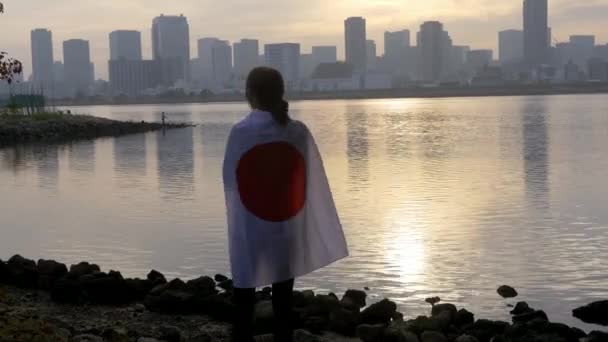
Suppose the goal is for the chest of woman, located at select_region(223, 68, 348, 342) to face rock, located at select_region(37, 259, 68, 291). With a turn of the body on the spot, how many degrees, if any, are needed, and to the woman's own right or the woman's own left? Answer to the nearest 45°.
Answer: approximately 45° to the woman's own left

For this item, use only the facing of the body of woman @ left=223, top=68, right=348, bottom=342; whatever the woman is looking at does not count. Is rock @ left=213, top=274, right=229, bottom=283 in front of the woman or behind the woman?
in front

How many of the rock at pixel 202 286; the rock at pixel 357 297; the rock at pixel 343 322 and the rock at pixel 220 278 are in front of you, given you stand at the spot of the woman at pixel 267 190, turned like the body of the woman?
4

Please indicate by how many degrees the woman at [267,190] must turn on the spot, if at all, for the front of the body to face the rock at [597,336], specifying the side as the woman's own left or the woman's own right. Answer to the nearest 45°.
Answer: approximately 45° to the woman's own right

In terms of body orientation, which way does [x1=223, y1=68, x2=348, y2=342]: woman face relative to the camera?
away from the camera

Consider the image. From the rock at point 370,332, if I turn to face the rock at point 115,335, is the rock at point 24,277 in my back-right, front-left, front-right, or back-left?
front-right

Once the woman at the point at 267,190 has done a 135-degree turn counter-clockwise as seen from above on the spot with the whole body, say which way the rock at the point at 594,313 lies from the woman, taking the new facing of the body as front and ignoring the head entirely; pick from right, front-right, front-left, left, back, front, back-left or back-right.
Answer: back

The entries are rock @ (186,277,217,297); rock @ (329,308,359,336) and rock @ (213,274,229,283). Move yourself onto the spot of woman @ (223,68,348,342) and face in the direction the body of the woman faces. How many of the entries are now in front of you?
3

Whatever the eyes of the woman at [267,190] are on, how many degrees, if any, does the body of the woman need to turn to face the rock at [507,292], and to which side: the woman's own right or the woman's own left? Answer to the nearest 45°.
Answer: approximately 45° to the woman's own right

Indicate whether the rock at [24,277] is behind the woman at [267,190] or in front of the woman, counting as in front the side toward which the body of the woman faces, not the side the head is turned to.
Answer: in front

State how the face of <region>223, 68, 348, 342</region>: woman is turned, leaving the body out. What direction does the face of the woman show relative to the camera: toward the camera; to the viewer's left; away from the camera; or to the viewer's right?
away from the camera

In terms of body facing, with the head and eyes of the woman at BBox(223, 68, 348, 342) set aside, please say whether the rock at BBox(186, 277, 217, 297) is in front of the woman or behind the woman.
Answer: in front
